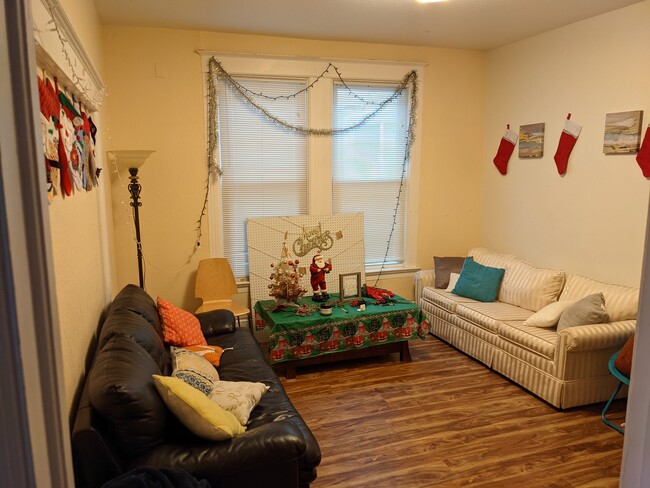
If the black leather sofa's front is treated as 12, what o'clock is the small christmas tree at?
The small christmas tree is roughly at 10 o'clock from the black leather sofa.

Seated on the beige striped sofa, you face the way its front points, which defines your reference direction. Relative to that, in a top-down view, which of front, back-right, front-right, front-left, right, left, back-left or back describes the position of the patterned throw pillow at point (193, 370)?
front

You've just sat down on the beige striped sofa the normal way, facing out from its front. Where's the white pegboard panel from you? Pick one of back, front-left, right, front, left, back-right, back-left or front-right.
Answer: front-right

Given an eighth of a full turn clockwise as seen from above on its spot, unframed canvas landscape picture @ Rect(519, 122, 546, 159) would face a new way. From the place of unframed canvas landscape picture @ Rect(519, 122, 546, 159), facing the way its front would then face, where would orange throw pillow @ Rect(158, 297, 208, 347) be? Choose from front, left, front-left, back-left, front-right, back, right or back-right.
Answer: front-left

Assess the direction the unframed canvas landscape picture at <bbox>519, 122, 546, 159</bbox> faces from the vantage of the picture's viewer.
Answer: facing the viewer and to the left of the viewer

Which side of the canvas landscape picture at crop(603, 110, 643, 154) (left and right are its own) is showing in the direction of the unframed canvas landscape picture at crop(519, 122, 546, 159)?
right

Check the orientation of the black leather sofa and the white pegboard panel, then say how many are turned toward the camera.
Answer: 1

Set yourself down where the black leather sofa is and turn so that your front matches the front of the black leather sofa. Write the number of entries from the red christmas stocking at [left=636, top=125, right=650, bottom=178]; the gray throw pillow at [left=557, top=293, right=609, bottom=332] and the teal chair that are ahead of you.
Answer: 3

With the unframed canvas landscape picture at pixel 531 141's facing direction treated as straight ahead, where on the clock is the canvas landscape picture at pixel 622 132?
the canvas landscape picture at pixel 622 132 is roughly at 9 o'clock from the unframed canvas landscape picture at pixel 531 141.

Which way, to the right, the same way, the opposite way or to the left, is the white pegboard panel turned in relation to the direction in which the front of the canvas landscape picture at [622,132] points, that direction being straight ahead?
to the left

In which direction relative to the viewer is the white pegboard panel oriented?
toward the camera

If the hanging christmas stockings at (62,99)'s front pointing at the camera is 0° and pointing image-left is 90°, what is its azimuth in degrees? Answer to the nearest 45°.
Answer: approximately 315°

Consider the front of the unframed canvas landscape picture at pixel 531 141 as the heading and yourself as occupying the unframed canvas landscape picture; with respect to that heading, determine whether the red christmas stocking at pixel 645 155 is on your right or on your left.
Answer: on your left

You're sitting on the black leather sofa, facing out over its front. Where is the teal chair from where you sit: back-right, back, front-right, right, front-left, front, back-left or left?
front

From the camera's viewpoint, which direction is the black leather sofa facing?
to the viewer's right
